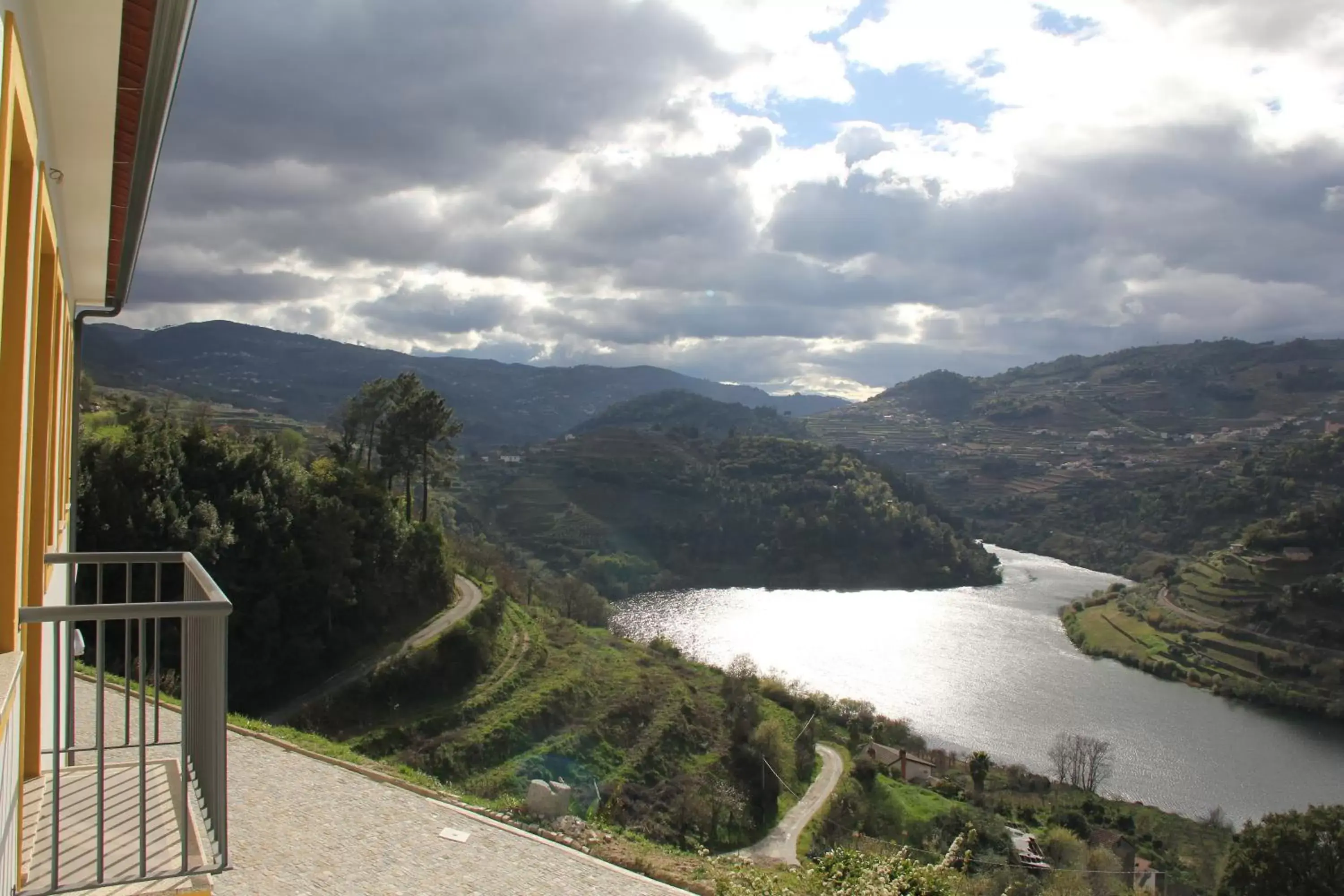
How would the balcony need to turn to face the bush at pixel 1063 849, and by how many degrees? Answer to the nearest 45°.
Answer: approximately 45° to its left

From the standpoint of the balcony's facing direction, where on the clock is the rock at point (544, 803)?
The rock is roughly at 10 o'clock from the balcony.

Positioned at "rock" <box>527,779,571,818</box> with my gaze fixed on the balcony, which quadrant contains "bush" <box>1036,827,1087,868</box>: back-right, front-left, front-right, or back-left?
back-left

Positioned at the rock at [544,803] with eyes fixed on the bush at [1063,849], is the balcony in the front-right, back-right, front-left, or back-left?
back-right

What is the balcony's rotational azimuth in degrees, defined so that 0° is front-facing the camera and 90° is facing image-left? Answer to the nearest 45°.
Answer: approximately 270°
